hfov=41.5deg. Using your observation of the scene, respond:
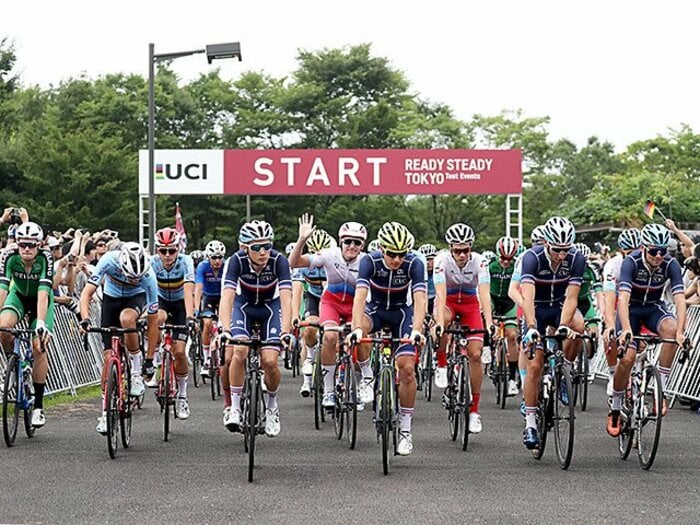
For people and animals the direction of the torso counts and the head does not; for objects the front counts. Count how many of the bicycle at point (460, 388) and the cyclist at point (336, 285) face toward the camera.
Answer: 2

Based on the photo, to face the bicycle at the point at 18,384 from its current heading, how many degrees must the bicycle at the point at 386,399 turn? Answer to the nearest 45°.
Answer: approximately 90° to its right

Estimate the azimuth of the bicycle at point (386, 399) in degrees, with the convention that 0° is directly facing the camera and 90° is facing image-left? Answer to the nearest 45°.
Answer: approximately 0°

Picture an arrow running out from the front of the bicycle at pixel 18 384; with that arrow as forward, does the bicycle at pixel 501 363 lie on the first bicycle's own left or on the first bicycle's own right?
on the first bicycle's own left

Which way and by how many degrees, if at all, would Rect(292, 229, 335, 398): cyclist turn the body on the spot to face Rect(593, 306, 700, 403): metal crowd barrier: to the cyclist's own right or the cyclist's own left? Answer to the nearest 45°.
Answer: approximately 90° to the cyclist's own left

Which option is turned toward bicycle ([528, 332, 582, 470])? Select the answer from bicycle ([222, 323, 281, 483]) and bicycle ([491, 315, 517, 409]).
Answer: bicycle ([491, 315, 517, 409])
